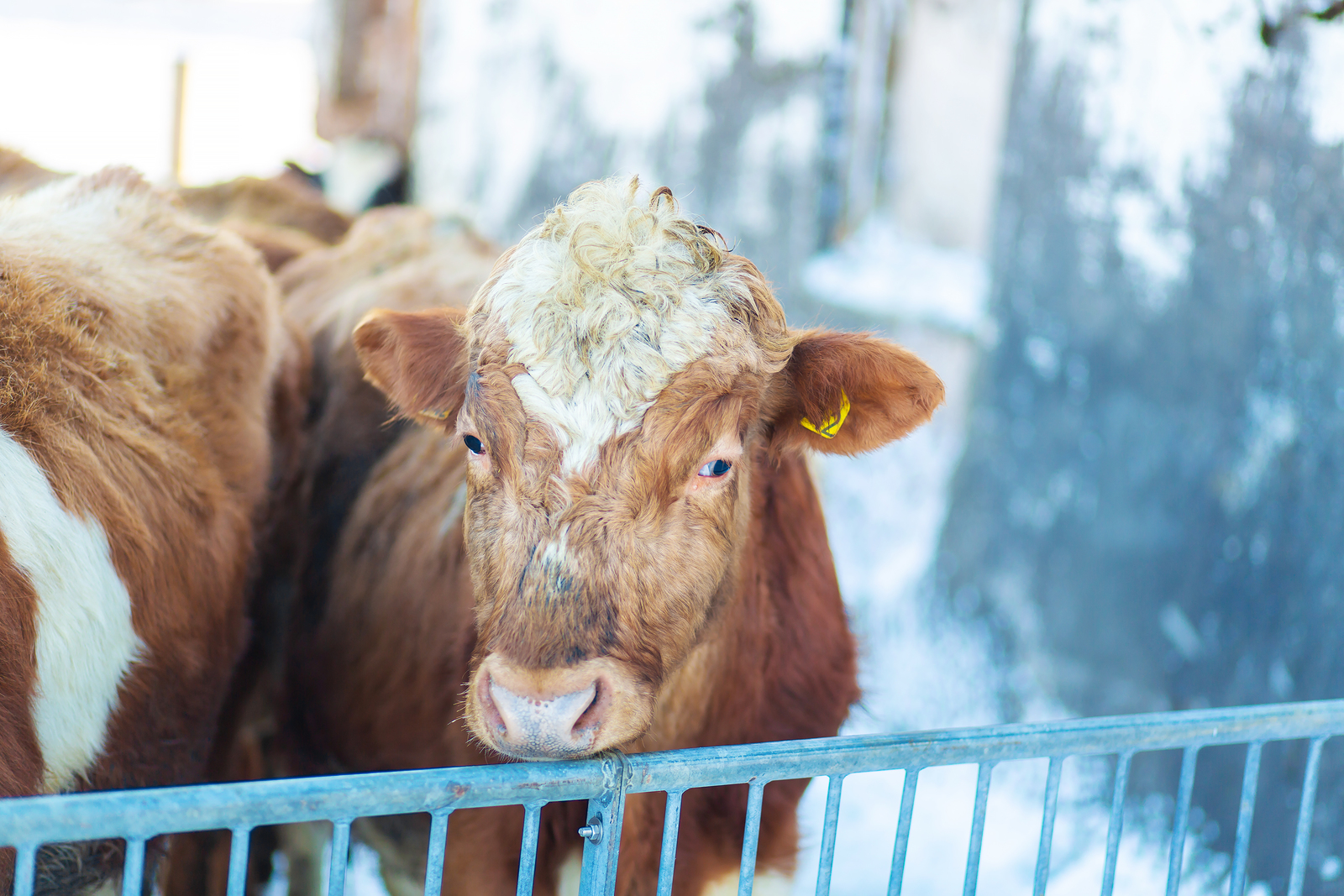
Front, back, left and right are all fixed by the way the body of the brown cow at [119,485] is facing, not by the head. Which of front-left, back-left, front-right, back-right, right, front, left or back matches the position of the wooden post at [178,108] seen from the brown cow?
right

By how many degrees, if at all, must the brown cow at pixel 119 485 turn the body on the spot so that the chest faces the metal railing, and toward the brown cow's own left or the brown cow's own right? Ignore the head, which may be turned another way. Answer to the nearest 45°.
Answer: approximately 135° to the brown cow's own left

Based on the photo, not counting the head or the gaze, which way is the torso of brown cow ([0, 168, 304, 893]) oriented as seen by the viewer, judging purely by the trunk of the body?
to the viewer's left
